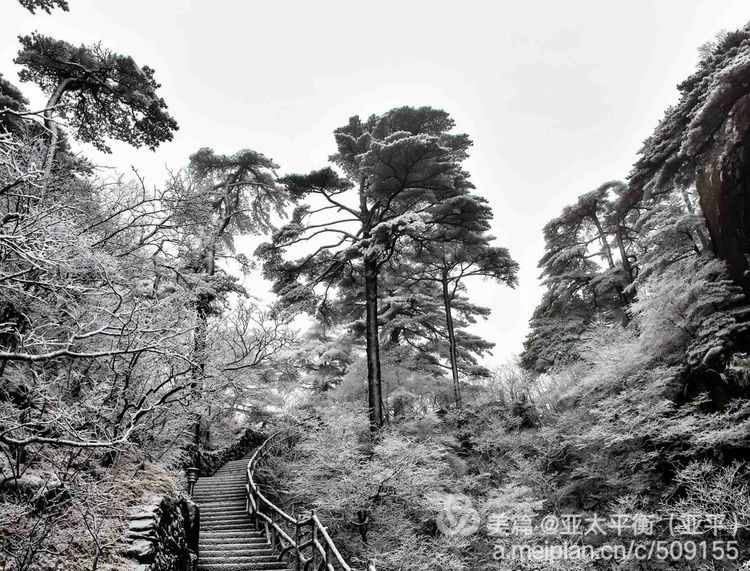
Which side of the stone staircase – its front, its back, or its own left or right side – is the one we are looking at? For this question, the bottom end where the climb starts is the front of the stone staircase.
front
